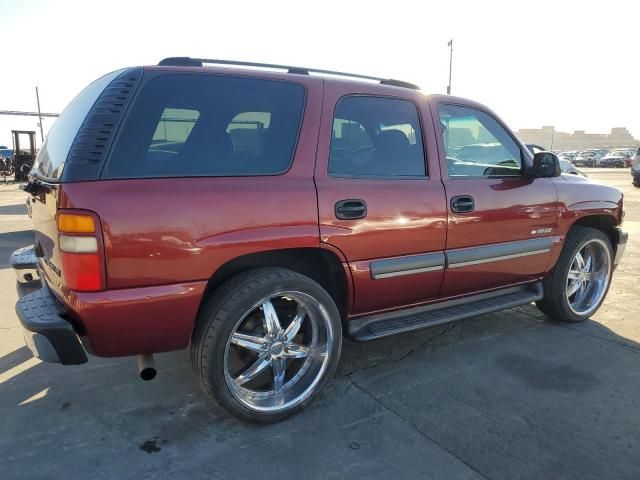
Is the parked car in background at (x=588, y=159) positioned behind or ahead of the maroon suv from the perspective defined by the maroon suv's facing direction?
ahead

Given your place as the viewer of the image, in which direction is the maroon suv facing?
facing away from the viewer and to the right of the viewer

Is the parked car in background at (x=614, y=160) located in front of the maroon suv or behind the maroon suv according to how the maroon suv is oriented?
in front
